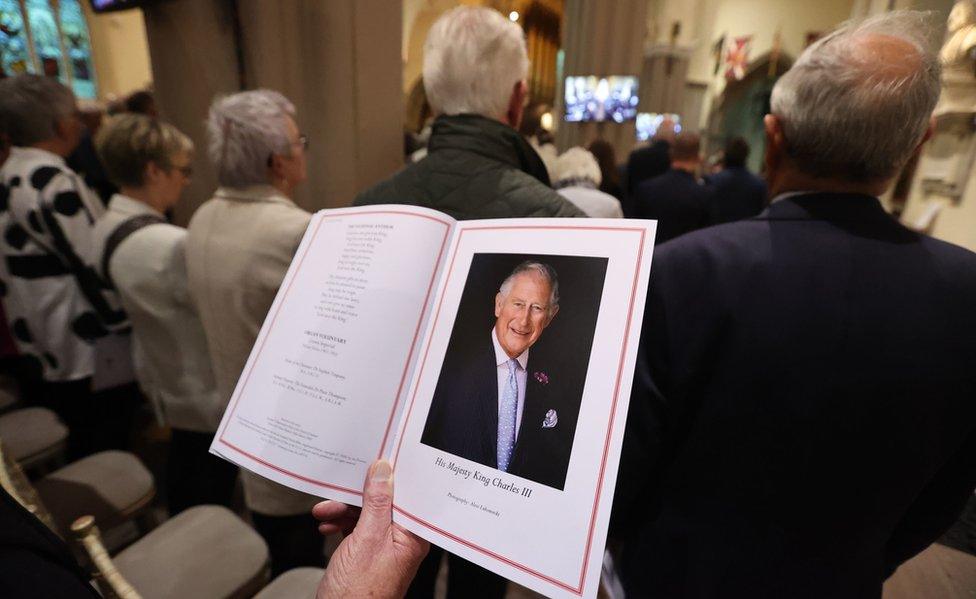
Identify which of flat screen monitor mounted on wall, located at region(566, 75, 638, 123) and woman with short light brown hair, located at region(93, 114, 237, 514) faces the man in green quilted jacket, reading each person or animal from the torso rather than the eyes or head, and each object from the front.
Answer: the flat screen monitor mounted on wall

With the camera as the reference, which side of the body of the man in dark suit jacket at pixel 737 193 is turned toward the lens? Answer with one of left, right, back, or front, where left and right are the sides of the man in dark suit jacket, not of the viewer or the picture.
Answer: back

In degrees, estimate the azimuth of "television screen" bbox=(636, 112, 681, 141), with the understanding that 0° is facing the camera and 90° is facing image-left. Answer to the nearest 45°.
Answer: approximately 0°

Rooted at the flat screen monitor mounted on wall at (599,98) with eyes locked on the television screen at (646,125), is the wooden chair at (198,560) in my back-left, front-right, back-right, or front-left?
back-right

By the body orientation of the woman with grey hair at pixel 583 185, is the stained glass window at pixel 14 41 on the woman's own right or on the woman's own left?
on the woman's own left

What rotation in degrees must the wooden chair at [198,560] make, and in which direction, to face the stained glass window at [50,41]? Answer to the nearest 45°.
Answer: approximately 45° to its left

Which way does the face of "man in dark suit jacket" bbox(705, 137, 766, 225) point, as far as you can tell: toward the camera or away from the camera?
away from the camera

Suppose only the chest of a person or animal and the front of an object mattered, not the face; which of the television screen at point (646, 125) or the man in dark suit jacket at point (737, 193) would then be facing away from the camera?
the man in dark suit jacket

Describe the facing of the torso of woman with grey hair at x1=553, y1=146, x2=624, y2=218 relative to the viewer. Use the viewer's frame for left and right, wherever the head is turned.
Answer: facing away from the viewer

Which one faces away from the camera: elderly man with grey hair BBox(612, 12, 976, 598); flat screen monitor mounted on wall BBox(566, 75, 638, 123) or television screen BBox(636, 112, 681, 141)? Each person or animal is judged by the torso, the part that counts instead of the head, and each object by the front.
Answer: the elderly man with grey hair

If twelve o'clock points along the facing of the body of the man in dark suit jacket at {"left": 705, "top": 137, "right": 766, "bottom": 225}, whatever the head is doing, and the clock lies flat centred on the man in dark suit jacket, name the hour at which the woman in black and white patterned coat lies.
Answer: The woman in black and white patterned coat is roughly at 7 o'clock from the man in dark suit jacket.
